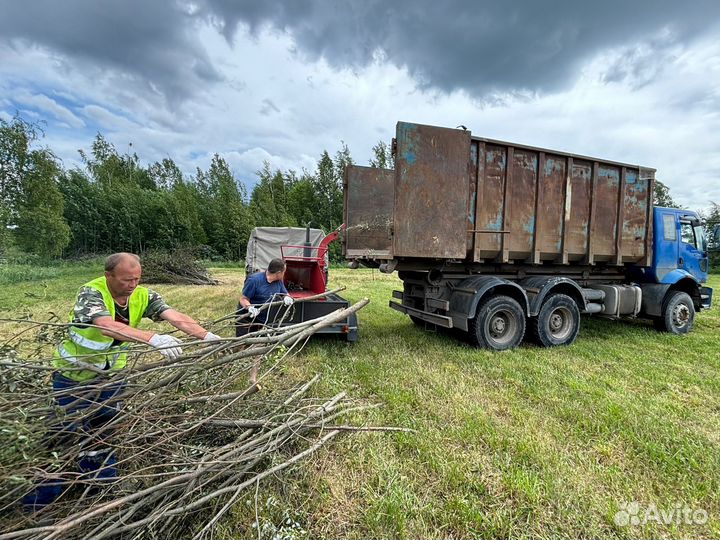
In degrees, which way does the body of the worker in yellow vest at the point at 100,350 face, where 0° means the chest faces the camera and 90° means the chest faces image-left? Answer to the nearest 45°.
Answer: approximately 315°

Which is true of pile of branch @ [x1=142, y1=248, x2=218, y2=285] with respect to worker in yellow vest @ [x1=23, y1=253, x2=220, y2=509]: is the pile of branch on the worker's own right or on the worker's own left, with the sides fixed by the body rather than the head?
on the worker's own left

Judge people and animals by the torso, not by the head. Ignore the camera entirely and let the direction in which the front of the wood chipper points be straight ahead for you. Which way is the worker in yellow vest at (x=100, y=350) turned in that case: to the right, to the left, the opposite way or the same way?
to the left

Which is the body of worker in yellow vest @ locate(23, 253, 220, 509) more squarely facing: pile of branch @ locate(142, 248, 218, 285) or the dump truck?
the dump truck

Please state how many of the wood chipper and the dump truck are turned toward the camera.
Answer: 1

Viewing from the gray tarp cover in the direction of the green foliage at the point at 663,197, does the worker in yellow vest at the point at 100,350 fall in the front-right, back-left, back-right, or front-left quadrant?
back-right

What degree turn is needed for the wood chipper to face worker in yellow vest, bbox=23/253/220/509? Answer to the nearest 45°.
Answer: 0° — it already faces them

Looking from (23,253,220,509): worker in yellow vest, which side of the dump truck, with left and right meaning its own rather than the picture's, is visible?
back

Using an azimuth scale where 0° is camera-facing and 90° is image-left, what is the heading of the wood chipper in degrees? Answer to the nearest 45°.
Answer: approximately 0°

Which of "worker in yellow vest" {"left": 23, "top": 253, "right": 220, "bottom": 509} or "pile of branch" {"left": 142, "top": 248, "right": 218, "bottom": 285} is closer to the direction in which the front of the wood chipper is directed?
the worker in yellow vest

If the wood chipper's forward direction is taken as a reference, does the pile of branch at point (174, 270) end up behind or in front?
behind

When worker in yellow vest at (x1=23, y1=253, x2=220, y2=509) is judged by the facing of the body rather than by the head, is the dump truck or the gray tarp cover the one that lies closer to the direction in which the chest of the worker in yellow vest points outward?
the dump truck

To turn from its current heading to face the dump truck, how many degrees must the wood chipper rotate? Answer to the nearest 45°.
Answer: approximately 45° to its left

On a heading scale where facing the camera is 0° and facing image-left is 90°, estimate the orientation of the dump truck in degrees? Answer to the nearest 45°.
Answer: approximately 225°

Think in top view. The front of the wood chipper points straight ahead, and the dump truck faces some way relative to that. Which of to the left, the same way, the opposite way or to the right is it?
to the left
